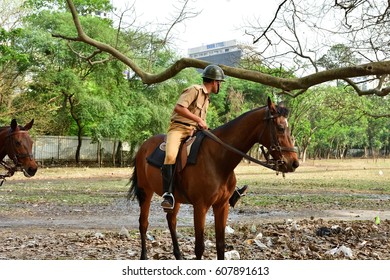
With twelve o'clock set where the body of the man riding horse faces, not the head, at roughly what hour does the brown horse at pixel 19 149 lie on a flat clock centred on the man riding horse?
The brown horse is roughly at 5 o'clock from the man riding horse.

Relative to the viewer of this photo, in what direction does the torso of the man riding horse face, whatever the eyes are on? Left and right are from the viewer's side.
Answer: facing the viewer and to the right of the viewer

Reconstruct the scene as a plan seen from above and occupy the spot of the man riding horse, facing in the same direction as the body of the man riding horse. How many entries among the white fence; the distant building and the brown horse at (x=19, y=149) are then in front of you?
0

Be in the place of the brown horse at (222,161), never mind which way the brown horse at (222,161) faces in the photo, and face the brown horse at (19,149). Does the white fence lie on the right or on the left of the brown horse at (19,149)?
right

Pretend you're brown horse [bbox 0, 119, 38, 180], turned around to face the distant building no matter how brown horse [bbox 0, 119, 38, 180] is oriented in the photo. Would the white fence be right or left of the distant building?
left

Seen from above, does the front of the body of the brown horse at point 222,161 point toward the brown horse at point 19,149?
no

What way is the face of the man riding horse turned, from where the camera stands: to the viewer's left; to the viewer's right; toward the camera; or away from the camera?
to the viewer's right

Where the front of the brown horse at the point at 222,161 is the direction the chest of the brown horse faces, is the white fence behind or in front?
behind

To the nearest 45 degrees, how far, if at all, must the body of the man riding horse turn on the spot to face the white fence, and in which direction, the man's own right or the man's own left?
approximately 135° to the man's own left

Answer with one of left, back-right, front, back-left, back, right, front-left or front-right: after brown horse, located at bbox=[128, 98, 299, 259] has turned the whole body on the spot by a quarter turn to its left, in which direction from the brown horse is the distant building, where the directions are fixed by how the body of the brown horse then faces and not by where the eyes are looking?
front-left

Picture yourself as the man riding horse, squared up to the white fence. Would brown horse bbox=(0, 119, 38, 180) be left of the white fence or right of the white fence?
left
